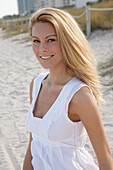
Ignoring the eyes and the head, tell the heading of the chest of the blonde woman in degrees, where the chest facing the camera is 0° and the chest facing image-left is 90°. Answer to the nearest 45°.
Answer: approximately 45°
